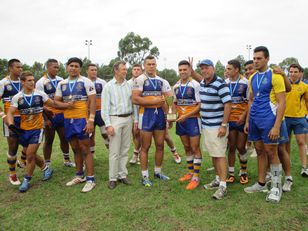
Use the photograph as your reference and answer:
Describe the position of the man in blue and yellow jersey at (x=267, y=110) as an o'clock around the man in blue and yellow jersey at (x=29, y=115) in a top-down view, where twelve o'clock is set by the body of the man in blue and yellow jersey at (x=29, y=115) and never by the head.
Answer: the man in blue and yellow jersey at (x=267, y=110) is roughly at 10 o'clock from the man in blue and yellow jersey at (x=29, y=115).

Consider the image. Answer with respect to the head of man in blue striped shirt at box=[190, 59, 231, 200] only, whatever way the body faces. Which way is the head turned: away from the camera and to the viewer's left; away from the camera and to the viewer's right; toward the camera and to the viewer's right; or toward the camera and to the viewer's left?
toward the camera and to the viewer's left

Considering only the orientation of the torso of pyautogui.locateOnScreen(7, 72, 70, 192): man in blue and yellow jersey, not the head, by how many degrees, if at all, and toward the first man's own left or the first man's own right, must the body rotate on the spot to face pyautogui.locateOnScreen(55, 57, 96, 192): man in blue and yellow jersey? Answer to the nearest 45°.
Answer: approximately 45° to the first man's own left

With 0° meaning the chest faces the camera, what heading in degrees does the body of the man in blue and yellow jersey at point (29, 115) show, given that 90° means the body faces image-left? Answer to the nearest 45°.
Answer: approximately 0°

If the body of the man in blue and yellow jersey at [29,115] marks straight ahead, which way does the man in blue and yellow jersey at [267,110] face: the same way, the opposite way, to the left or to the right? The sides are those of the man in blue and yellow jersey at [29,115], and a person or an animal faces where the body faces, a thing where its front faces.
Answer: to the right

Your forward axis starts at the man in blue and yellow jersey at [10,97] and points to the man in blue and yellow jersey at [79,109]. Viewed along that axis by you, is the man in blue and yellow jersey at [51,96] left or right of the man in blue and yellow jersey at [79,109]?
left

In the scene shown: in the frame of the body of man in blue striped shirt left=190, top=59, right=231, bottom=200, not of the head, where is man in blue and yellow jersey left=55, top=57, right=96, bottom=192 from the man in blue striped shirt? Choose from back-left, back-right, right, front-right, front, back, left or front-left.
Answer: front-right

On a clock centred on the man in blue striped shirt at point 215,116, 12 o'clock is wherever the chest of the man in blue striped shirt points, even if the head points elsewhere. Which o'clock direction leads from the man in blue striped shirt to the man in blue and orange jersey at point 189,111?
The man in blue and orange jersey is roughly at 3 o'clock from the man in blue striped shirt.

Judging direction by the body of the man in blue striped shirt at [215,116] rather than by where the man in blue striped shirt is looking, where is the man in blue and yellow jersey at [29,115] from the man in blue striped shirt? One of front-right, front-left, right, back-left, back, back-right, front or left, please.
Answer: front-right

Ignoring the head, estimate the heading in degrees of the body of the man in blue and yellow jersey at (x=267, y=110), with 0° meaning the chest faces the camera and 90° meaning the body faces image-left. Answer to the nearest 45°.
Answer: approximately 45°

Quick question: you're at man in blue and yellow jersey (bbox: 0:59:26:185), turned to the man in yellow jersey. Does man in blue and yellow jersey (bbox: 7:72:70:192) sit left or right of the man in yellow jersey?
right

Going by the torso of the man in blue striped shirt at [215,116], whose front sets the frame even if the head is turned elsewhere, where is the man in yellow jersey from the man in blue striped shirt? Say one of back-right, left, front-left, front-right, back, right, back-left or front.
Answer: back

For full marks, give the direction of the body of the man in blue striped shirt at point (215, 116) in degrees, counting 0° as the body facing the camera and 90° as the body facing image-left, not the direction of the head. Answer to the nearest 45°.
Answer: approximately 45°

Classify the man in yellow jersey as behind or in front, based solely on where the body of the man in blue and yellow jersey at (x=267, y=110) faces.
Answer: behind

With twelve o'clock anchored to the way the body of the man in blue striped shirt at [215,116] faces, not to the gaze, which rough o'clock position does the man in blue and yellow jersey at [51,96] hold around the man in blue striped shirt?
The man in blue and yellow jersey is roughly at 2 o'clock from the man in blue striped shirt.
